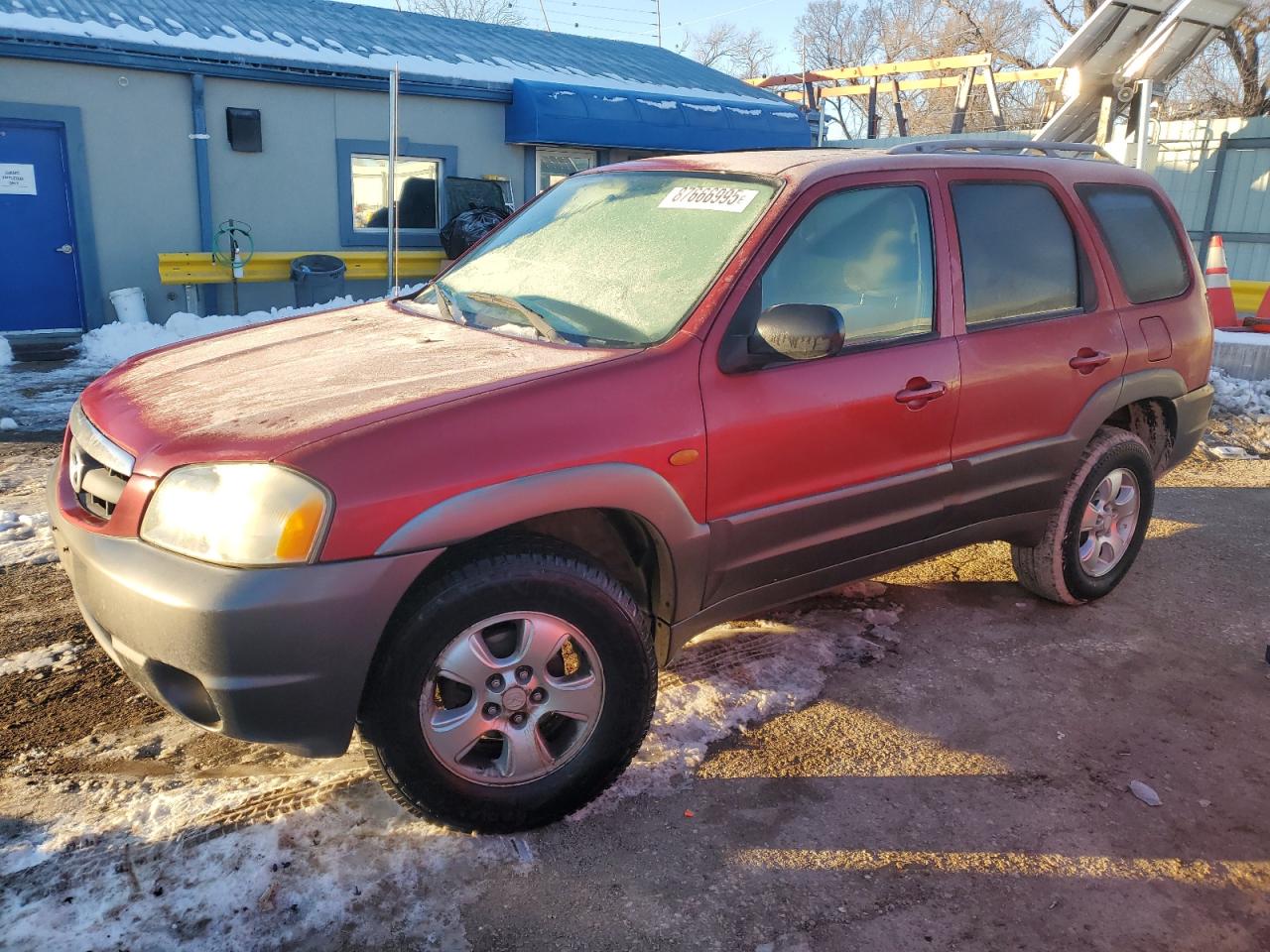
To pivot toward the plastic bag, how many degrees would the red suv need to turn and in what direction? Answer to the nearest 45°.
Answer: approximately 135° to its right

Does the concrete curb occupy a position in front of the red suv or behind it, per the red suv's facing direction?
behind

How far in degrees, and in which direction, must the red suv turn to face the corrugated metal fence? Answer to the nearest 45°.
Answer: approximately 180°

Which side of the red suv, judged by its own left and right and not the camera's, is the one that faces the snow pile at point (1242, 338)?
back

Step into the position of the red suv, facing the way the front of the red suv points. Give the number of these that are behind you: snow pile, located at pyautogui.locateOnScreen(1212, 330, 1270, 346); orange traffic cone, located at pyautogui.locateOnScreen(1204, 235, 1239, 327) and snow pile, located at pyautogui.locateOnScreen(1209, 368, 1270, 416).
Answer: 3

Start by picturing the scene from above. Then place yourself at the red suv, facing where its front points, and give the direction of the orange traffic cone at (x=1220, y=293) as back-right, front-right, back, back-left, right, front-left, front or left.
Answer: back

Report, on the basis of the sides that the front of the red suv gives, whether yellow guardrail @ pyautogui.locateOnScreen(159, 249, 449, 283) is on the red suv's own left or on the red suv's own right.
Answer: on the red suv's own right

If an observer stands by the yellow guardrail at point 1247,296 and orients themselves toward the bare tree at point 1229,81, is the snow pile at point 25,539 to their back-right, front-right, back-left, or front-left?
back-left

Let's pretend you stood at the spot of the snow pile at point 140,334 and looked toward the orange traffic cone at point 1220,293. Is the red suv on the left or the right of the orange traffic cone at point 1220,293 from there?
right

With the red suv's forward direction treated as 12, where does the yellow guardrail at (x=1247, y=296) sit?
The yellow guardrail is roughly at 6 o'clock from the red suv.

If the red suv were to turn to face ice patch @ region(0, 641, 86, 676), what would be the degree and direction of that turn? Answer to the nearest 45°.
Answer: approximately 45° to its right

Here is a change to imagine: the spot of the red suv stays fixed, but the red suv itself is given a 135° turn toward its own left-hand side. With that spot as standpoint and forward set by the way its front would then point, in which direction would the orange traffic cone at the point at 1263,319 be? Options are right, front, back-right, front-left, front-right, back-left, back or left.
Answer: front-left

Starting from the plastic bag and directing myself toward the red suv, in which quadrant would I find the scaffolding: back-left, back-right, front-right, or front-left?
back-left

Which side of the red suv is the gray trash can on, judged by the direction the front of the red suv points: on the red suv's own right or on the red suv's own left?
on the red suv's own right

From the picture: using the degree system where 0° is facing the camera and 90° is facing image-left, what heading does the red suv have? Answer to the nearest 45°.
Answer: approximately 45°

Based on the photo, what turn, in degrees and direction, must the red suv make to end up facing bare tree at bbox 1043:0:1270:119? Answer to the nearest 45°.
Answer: approximately 180°
